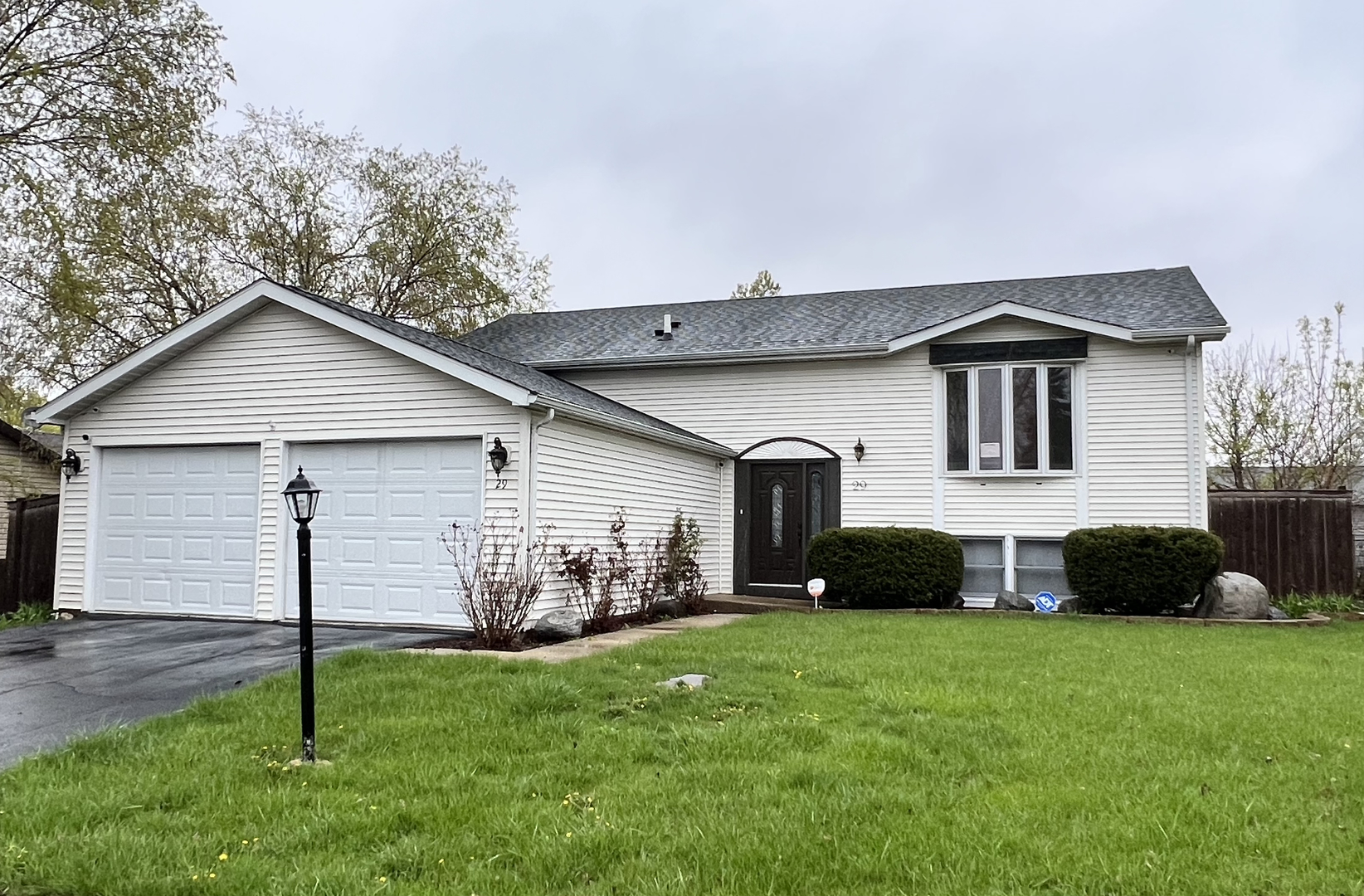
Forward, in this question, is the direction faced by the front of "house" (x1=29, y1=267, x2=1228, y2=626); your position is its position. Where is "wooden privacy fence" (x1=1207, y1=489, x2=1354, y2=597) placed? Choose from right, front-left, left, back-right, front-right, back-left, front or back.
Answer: left

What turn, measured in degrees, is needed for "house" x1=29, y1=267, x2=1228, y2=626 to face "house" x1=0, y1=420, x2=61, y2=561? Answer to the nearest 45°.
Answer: approximately 135° to its right

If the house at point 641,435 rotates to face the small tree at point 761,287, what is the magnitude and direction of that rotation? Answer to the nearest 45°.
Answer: approximately 180°

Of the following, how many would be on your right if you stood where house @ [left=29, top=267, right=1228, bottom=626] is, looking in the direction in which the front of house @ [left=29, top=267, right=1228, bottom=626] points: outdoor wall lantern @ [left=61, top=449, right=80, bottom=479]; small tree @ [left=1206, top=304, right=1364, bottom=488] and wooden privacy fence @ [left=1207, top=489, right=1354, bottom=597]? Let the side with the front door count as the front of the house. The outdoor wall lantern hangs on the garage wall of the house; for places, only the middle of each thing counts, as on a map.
1

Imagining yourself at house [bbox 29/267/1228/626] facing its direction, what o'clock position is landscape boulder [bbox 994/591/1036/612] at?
The landscape boulder is roughly at 9 o'clock from the house.

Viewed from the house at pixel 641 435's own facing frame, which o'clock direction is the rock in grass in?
The rock in grass is roughly at 12 o'clock from the house.

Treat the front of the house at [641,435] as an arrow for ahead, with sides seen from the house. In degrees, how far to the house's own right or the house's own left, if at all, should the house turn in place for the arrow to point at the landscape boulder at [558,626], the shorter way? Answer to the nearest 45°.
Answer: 0° — it already faces it

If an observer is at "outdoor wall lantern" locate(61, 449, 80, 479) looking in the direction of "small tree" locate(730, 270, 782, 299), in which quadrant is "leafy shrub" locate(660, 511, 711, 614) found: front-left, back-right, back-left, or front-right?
front-right

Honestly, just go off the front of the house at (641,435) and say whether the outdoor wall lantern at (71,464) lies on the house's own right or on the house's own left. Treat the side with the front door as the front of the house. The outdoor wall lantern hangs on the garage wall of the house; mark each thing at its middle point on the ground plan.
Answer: on the house's own right

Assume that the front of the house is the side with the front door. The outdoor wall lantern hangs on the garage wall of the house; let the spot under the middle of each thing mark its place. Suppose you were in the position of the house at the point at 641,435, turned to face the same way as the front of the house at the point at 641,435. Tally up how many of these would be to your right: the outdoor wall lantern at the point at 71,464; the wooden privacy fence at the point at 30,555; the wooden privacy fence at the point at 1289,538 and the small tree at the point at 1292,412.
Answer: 2

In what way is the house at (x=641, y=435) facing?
toward the camera

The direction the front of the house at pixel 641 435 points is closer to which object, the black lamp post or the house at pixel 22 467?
the black lamp post

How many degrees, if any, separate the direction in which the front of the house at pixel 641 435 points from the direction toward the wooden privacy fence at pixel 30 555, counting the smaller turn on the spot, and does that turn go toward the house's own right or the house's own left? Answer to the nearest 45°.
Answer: approximately 90° to the house's own right
